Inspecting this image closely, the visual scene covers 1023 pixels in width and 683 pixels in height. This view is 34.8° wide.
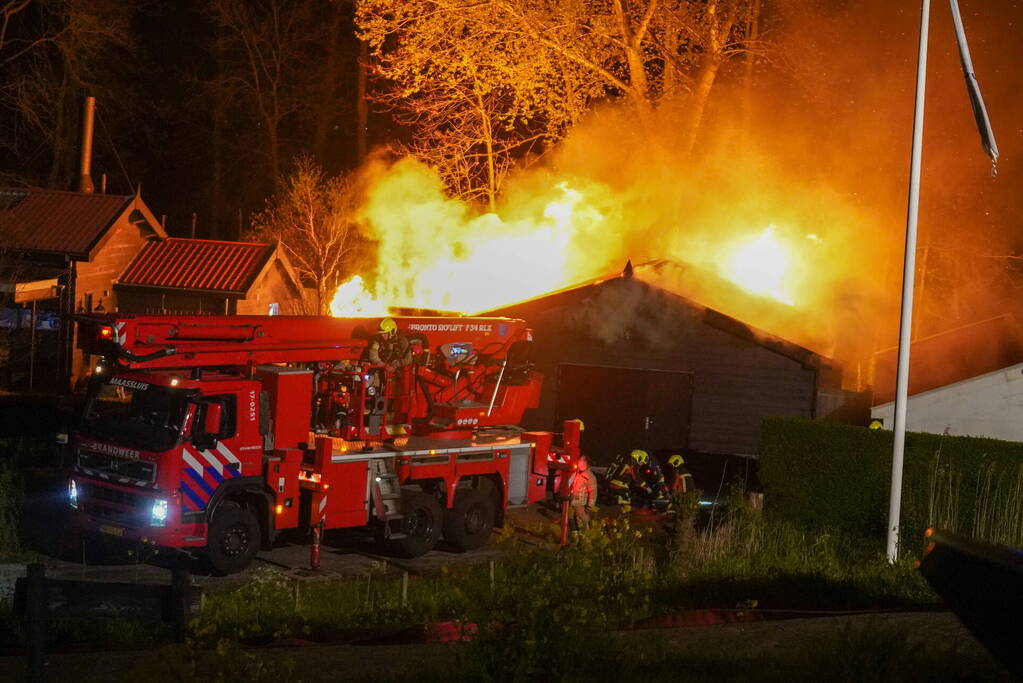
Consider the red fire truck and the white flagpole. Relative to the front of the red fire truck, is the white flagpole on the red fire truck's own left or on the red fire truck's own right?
on the red fire truck's own left

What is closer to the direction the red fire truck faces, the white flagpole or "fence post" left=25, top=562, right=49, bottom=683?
the fence post

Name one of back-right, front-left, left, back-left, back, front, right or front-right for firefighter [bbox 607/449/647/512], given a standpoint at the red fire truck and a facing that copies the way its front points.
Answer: back

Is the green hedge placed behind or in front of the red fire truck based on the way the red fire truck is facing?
behind

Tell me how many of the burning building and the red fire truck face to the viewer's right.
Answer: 0

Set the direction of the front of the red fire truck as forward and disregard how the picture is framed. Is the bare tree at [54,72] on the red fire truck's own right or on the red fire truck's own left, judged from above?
on the red fire truck's own right

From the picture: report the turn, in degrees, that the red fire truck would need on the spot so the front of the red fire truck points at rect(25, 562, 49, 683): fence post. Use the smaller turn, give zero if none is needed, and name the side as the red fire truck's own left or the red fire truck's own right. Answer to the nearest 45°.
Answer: approximately 45° to the red fire truck's own left

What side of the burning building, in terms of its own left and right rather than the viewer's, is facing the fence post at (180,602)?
front

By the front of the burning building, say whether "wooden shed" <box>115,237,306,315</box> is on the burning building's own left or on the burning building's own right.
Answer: on the burning building's own right

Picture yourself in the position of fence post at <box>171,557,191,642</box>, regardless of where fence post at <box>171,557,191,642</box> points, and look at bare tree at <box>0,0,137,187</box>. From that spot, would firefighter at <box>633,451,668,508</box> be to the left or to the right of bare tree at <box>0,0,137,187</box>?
right

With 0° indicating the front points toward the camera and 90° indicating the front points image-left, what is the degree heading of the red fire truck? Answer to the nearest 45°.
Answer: approximately 45°

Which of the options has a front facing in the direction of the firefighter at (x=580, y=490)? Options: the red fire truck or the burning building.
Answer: the burning building

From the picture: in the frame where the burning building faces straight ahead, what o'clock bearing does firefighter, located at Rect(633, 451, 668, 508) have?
The firefighter is roughly at 12 o'clock from the burning building.

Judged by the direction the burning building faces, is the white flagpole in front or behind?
in front
